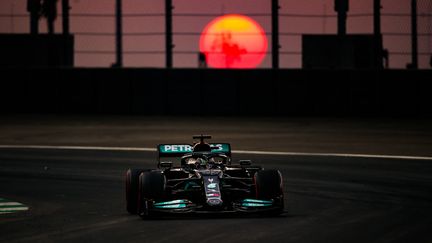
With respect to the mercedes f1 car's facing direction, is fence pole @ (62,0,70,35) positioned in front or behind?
behind

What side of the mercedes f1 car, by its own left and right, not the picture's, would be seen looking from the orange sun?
back

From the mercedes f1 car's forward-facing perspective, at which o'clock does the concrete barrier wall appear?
The concrete barrier wall is roughly at 6 o'clock from the mercedes f1 car.

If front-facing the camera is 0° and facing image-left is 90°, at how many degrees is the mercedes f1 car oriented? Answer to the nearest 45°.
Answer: approximately 0°

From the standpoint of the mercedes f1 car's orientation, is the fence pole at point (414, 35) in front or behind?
behind

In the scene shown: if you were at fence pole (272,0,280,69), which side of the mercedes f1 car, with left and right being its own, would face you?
back

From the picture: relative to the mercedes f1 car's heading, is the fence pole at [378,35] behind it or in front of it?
behind

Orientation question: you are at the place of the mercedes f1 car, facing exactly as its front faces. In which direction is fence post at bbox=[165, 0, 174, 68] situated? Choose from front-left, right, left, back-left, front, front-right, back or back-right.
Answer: back

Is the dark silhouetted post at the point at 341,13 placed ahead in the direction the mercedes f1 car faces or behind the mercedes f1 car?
behind
